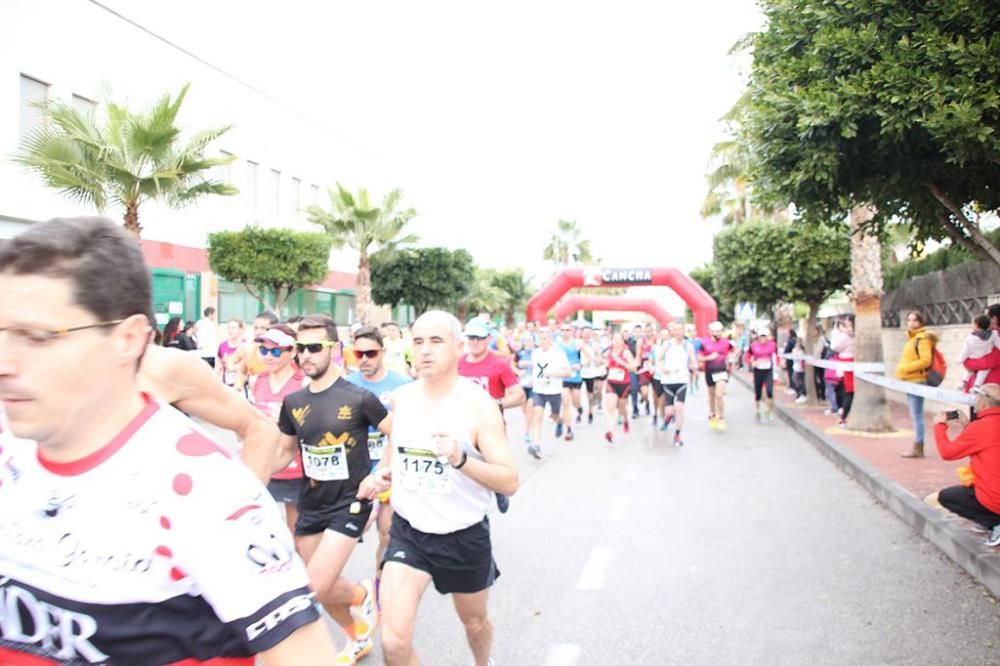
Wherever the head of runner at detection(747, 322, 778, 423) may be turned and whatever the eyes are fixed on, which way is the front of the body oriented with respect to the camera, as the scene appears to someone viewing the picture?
toward the camera

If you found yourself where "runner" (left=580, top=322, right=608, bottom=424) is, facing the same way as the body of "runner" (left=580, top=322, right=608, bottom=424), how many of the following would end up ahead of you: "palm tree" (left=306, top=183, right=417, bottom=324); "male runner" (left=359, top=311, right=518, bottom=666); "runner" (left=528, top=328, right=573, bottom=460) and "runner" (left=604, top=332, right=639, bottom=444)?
3

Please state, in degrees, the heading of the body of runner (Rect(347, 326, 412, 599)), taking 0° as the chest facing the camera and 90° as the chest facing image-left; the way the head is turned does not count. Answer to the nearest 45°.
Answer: approximately 0°

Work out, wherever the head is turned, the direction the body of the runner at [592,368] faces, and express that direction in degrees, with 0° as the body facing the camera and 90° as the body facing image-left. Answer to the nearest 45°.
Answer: approximately 0°

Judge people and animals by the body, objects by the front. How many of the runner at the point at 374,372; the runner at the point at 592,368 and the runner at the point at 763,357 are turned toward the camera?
3

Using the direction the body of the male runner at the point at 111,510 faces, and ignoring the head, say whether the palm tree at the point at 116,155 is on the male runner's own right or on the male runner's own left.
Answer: on the male runner's own right

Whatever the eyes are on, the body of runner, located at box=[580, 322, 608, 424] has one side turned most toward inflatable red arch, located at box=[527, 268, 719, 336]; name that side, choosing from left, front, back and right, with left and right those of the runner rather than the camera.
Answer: back

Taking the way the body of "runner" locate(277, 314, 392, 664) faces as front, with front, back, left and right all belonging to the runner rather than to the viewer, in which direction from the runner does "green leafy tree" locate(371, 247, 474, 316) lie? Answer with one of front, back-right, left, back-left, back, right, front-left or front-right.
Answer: back-right

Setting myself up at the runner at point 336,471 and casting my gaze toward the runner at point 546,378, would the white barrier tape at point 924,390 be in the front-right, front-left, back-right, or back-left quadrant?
front-right

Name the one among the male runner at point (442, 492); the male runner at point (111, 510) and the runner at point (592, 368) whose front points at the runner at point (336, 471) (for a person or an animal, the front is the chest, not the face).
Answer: the runner at point (592, 368)
